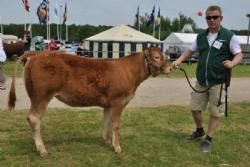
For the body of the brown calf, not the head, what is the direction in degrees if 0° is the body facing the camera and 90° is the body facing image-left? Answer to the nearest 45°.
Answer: approximately 270°

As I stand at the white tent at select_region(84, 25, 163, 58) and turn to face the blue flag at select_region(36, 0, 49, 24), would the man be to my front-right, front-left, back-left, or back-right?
back-left

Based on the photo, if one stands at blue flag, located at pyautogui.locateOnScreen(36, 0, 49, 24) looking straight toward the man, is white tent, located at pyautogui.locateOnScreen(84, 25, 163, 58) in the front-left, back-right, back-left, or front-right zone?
front-left

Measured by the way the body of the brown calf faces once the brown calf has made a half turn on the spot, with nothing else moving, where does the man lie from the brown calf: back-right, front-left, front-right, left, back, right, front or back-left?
back

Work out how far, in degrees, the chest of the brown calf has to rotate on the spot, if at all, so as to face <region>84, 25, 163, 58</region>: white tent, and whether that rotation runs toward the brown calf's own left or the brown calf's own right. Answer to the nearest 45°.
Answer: approximately 90° to the brown calf's own left

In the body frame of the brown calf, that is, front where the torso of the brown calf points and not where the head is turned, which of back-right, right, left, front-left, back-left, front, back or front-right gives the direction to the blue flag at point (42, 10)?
left

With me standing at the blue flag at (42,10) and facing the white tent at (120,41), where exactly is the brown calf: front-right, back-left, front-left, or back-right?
front-right
